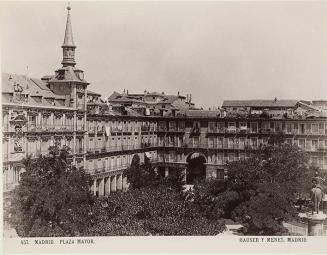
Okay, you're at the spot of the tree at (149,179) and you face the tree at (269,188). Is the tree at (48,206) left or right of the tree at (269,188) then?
right
